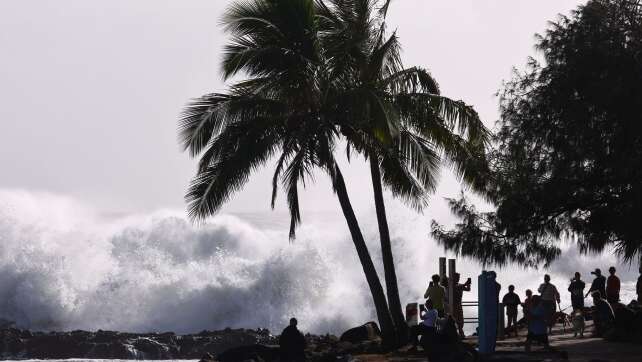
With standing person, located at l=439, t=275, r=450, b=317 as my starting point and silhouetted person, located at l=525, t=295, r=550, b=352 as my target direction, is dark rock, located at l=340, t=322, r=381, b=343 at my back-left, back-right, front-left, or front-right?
back-right

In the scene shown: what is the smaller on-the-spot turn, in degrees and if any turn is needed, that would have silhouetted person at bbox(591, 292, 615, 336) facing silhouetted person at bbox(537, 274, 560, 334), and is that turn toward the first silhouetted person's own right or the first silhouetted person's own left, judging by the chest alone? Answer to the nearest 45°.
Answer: approximately 45° to the first silhouetted person's own left

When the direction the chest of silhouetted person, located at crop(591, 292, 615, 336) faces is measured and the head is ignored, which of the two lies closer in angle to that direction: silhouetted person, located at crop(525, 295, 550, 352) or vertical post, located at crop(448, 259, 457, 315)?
the vertical post

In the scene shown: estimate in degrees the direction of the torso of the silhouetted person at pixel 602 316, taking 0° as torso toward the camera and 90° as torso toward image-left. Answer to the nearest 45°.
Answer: approximately 90°

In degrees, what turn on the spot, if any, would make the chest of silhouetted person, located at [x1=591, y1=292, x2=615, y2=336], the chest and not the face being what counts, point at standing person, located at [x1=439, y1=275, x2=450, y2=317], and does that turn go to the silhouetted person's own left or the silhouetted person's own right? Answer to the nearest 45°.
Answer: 0° — they already face them

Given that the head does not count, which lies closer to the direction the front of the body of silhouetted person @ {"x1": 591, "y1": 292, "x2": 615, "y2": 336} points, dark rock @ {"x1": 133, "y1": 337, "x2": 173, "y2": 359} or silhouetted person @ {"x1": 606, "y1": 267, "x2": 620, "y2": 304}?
the dark rock
